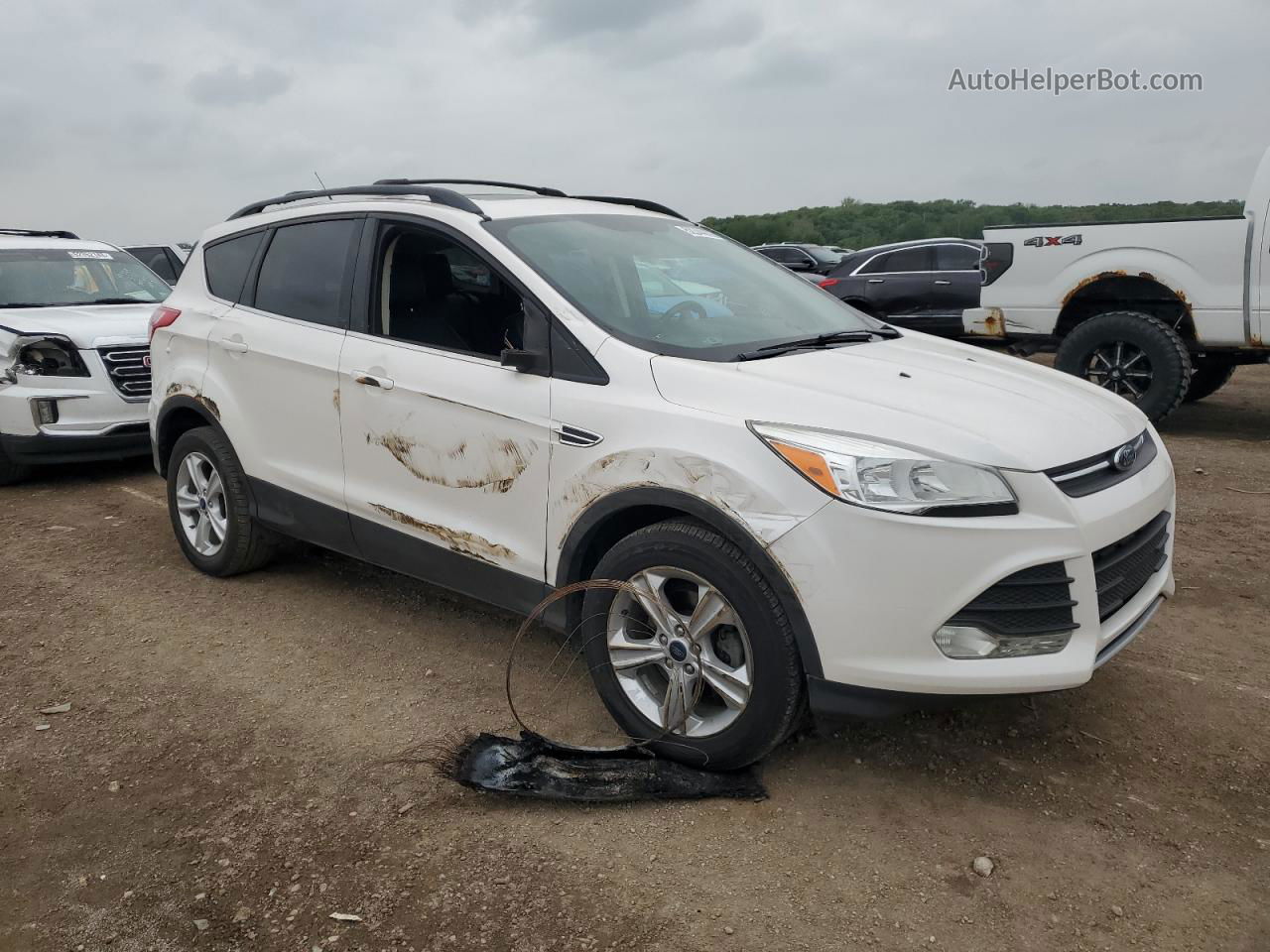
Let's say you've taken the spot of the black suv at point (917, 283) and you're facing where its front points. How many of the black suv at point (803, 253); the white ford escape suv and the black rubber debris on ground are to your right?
2

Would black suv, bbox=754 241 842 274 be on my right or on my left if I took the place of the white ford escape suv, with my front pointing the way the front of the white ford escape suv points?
on my left

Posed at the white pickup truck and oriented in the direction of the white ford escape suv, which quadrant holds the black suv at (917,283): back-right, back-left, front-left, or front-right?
back-right

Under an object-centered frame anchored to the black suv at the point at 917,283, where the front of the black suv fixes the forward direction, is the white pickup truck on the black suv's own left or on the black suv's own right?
on the black suv's own right

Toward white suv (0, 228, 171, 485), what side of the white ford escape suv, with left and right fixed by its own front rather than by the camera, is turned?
back

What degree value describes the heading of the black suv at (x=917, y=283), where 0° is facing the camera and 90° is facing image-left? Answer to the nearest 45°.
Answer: approximately 270°

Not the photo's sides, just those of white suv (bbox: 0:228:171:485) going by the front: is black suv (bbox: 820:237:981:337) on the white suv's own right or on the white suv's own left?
on the white suv's own left

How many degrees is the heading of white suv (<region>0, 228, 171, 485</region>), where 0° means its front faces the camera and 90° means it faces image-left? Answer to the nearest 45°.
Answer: approximately 315°
